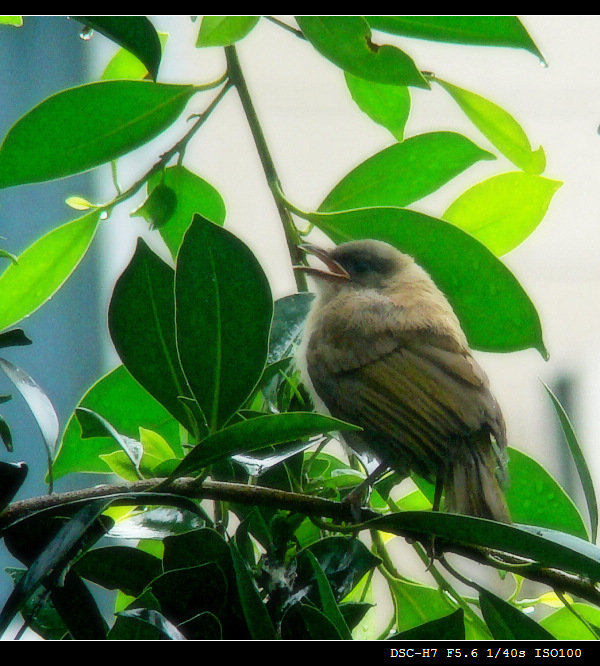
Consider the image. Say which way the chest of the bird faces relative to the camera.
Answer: to the viewer's left

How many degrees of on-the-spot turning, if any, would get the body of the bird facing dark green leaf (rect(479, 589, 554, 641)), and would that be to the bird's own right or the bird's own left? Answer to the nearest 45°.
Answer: approximately 180°

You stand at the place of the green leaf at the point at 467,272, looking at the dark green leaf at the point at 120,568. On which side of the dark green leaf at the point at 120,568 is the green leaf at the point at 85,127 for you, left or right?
right
